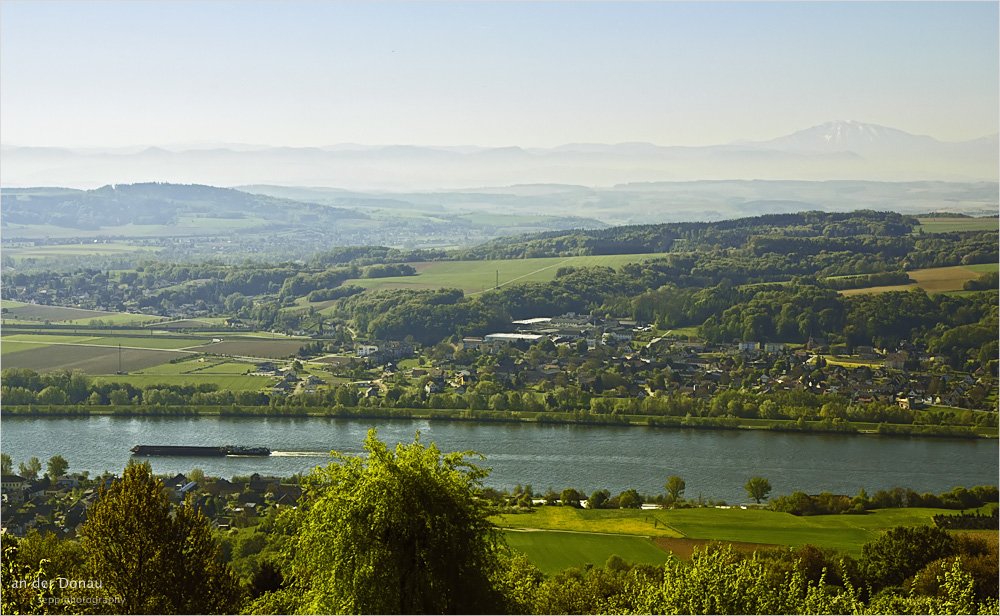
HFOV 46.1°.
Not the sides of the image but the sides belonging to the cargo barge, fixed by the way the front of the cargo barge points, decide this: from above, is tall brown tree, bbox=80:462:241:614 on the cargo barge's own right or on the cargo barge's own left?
on the cargo barge's own left

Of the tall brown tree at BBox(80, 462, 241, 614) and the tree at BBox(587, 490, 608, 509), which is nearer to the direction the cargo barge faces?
the tall brown tree

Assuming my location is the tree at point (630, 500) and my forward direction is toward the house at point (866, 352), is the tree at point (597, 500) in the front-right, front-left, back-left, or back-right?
back-left

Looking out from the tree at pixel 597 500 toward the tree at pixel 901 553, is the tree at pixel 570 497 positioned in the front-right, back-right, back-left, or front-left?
back-right

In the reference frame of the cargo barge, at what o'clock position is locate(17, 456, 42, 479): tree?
The tree is roughly at 11 o'clock from the cargo barge.

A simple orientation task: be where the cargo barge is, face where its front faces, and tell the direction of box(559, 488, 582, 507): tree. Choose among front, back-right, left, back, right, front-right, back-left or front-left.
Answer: back-left

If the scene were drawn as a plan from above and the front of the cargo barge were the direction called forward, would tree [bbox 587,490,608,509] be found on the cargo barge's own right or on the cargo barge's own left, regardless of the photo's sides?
on the cargo barge's own left

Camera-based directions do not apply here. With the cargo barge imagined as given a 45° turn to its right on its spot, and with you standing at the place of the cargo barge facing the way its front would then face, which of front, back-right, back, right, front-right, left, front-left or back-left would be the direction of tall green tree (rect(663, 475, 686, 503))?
back

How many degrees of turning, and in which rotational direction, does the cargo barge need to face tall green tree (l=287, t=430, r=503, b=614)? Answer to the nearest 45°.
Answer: approximately 90° to its left

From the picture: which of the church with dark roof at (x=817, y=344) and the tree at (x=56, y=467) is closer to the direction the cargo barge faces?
the tree

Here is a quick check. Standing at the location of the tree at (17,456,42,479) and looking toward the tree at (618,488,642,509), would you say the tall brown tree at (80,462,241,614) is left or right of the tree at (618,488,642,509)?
right

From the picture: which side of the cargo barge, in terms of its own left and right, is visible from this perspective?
left

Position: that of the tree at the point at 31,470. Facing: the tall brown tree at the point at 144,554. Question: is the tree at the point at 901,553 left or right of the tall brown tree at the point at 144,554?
left

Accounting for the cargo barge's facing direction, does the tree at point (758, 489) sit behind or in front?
behind
